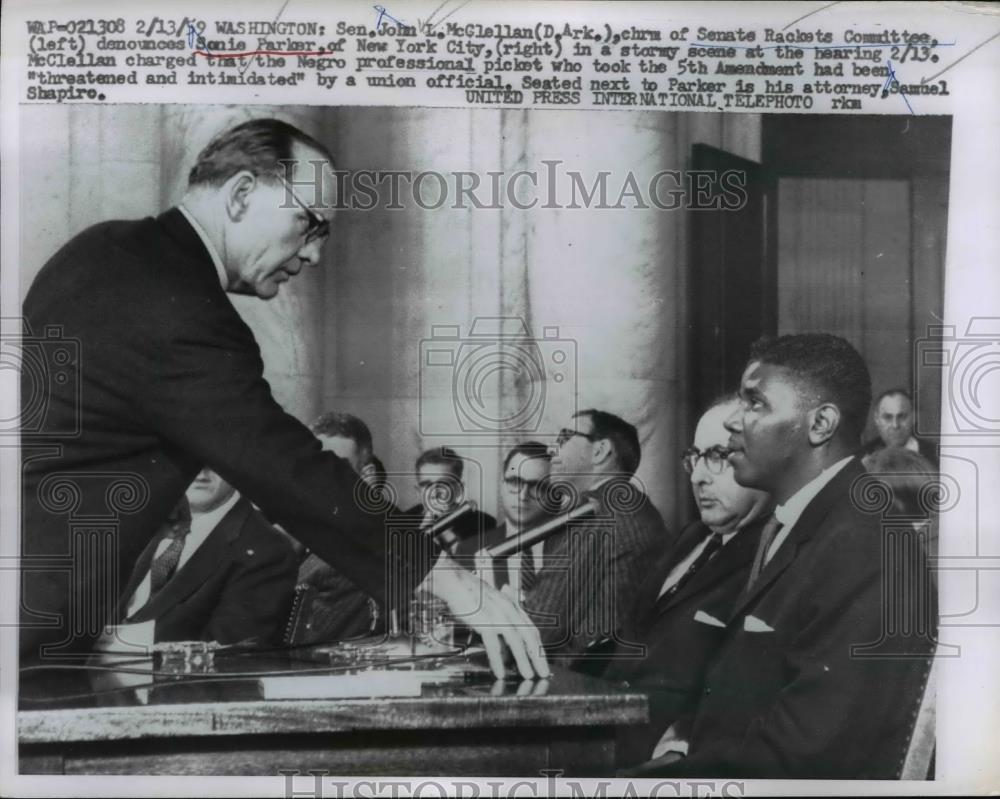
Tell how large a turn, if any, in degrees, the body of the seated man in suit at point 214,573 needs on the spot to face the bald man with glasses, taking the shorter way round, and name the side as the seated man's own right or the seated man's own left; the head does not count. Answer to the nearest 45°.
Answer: approximately 135° to the seated man's own left

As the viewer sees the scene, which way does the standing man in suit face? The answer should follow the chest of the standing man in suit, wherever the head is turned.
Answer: to the viewer's right

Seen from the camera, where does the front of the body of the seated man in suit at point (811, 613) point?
to the viewer's left

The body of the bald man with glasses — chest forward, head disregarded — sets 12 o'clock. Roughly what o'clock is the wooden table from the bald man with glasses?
The wooden table is roughly at 1 o'clock from the bald man with glasses.

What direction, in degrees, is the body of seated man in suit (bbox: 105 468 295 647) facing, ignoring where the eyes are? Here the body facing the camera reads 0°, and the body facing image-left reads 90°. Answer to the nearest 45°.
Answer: approximately 45°

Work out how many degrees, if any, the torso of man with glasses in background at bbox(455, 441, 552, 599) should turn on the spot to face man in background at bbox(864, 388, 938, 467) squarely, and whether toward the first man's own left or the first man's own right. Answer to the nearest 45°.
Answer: approximately 90° to the first man's own left
